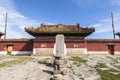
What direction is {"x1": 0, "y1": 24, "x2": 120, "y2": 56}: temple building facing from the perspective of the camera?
toward the camera
